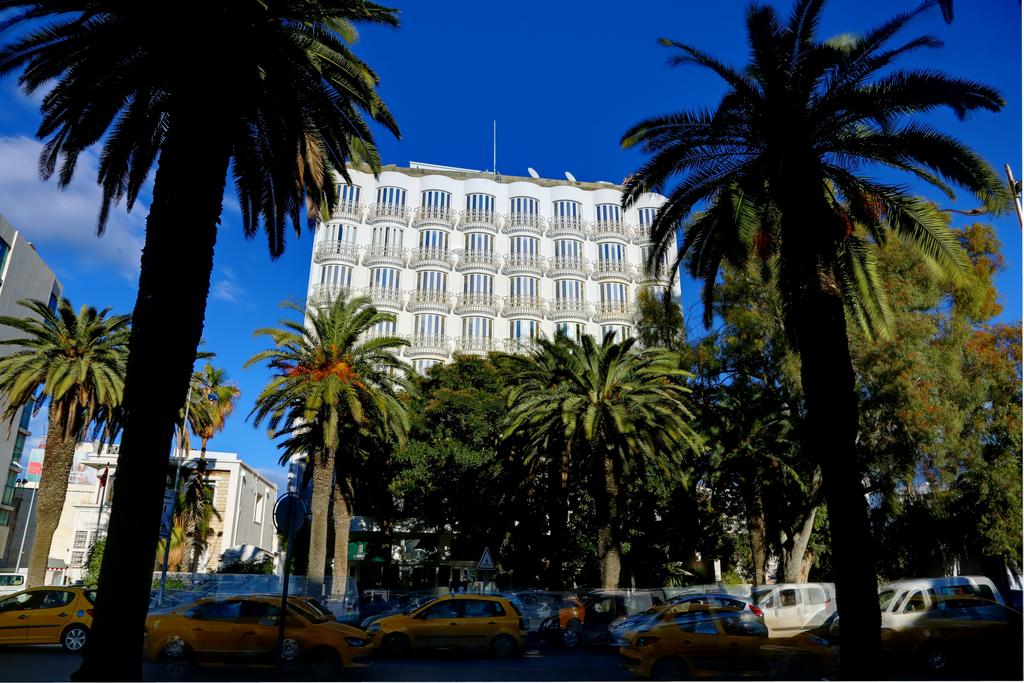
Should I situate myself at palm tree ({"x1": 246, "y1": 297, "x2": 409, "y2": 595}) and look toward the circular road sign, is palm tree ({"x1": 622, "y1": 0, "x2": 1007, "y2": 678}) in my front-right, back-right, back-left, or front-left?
front-left

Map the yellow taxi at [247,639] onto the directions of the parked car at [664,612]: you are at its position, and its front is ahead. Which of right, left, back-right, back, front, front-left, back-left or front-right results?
front-left

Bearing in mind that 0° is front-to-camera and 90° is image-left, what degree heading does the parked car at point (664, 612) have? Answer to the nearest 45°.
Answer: approximately 90°

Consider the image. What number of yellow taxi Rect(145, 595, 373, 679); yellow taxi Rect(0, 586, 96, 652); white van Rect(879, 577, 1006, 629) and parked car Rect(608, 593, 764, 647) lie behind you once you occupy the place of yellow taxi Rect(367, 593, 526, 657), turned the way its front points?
2

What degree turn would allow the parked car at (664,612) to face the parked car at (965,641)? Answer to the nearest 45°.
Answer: approximately 135° to its left

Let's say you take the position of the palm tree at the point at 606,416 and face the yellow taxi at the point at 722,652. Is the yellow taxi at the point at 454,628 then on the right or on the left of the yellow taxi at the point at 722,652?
right

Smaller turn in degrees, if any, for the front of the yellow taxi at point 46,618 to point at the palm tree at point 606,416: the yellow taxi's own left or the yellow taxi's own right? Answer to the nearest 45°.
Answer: approximately 180°

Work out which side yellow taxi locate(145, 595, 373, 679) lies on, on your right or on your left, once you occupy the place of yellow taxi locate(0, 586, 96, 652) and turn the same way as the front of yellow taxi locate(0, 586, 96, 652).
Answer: on your left

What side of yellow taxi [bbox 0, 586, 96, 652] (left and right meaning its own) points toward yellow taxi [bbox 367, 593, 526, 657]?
back
